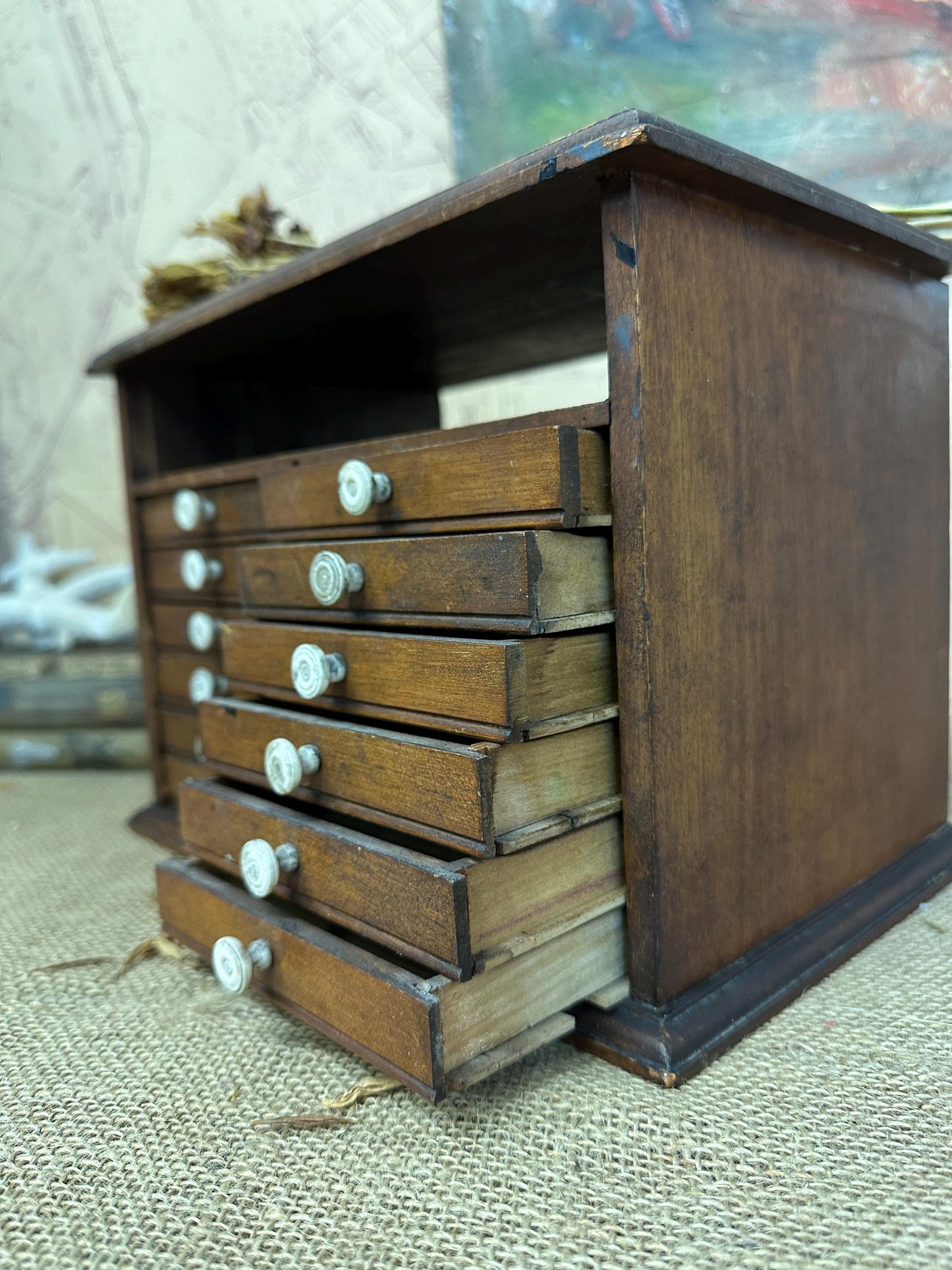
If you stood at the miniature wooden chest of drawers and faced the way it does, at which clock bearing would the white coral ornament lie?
The white coral ornament is roughly at 3 o'clock from the miniature wooden chest of drawers.

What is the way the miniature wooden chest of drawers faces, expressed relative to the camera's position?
facing the viewer and to the left of the viewer
